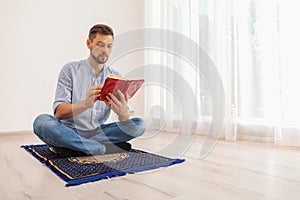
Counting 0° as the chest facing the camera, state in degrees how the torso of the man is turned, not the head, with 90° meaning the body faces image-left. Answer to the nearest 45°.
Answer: approximately 315°
